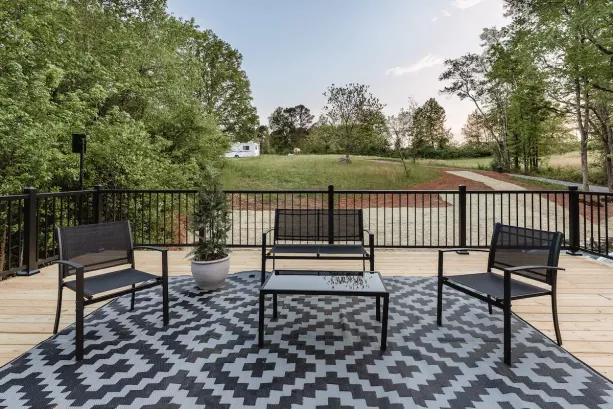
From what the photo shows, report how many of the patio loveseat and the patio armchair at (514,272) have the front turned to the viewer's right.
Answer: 0

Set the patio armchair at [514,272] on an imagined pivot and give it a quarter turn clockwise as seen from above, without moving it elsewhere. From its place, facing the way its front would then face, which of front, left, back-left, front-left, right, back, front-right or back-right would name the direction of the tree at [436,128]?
front-right

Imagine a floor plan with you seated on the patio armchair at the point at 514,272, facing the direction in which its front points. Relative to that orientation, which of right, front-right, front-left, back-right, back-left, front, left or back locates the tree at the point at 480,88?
back-right

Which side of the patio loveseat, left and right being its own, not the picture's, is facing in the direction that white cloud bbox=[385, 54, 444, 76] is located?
back

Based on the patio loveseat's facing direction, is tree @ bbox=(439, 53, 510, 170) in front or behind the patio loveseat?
behind

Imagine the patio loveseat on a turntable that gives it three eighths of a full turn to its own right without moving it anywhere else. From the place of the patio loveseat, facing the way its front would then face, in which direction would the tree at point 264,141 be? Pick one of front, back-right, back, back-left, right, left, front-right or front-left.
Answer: front-right

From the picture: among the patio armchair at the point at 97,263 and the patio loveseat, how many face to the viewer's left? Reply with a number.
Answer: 0

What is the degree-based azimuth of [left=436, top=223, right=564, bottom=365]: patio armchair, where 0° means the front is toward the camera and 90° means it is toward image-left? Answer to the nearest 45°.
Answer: approximately 45°

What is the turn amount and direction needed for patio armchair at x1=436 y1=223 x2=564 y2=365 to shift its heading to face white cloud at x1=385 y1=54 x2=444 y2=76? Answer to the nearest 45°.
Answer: approximately 135° to its right

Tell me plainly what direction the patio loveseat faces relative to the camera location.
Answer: facing the viewer

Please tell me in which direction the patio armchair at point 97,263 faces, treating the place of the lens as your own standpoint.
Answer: facing the viewer and to the right of the viewer

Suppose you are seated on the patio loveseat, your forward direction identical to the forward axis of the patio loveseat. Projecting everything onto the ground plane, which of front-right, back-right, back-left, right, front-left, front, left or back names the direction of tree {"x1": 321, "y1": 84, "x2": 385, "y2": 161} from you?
back
